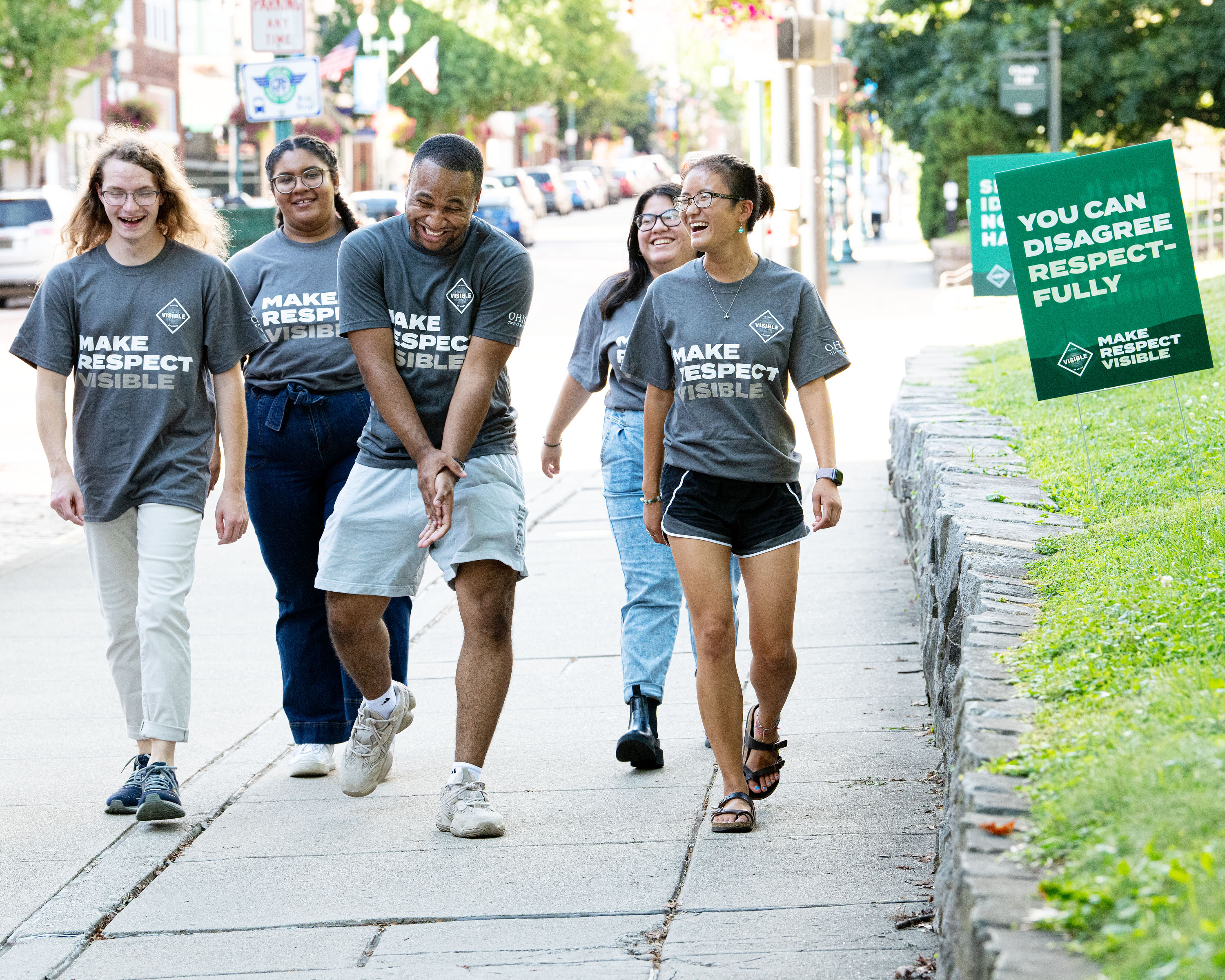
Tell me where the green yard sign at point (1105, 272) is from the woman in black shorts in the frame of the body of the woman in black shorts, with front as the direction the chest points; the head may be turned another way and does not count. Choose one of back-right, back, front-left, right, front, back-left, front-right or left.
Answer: back-left

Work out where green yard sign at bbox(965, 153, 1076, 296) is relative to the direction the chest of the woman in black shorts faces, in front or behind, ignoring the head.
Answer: behind

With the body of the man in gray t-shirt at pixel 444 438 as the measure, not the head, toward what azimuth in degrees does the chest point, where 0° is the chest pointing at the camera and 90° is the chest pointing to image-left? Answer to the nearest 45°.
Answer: approximately 0°

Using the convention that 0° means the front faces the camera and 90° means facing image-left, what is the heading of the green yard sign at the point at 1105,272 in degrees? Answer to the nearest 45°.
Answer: approximately 0°

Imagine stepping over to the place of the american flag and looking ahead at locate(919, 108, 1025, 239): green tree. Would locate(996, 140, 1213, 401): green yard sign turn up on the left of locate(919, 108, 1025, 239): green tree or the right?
right

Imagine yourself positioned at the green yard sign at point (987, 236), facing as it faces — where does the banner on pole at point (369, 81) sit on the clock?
The banner on pole is roughly at 5 o'clock from the green yard sign.

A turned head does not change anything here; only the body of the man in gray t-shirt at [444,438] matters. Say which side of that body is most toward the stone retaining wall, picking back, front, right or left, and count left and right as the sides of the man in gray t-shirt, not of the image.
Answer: left

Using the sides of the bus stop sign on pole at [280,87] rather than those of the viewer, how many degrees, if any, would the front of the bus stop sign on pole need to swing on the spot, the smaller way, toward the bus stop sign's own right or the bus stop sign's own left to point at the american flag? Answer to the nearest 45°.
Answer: approximately 180°

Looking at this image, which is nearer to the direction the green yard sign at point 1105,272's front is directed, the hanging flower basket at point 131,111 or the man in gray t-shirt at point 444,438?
the man in gray t-shirt
